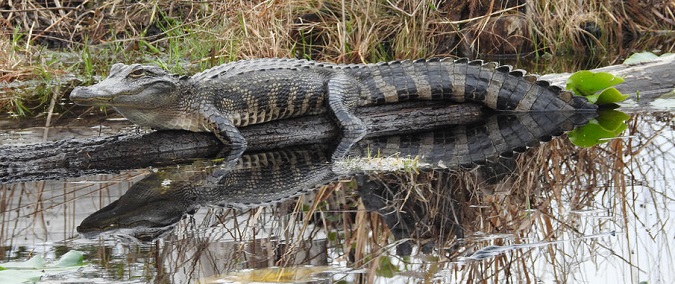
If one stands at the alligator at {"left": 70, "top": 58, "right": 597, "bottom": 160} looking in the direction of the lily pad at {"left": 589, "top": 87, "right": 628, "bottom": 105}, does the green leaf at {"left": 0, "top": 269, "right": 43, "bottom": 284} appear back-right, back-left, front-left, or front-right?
back-right

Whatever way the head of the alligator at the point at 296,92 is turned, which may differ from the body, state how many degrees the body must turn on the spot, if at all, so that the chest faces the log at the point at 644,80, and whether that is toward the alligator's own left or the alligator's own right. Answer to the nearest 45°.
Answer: approximately 180°

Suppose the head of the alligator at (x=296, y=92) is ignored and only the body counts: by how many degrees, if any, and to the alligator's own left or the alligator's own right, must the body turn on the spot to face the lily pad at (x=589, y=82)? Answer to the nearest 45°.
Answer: approximately 180°

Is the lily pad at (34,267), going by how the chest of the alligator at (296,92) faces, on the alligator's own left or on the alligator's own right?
on the alligator's own left

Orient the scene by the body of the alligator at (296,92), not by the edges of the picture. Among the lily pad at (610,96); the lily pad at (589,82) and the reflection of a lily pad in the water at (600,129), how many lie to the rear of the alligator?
3

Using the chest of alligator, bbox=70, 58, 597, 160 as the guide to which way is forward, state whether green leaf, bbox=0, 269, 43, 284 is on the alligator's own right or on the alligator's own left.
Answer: on the alligator's own left

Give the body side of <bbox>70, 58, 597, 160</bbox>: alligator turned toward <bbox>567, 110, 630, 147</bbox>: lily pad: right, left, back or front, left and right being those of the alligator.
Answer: back

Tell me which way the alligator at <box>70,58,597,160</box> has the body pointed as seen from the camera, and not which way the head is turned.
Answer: to the viewer's left

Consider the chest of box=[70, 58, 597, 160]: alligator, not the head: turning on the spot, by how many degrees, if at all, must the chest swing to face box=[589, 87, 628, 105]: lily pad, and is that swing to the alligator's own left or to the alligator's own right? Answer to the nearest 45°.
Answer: approximately 180°
